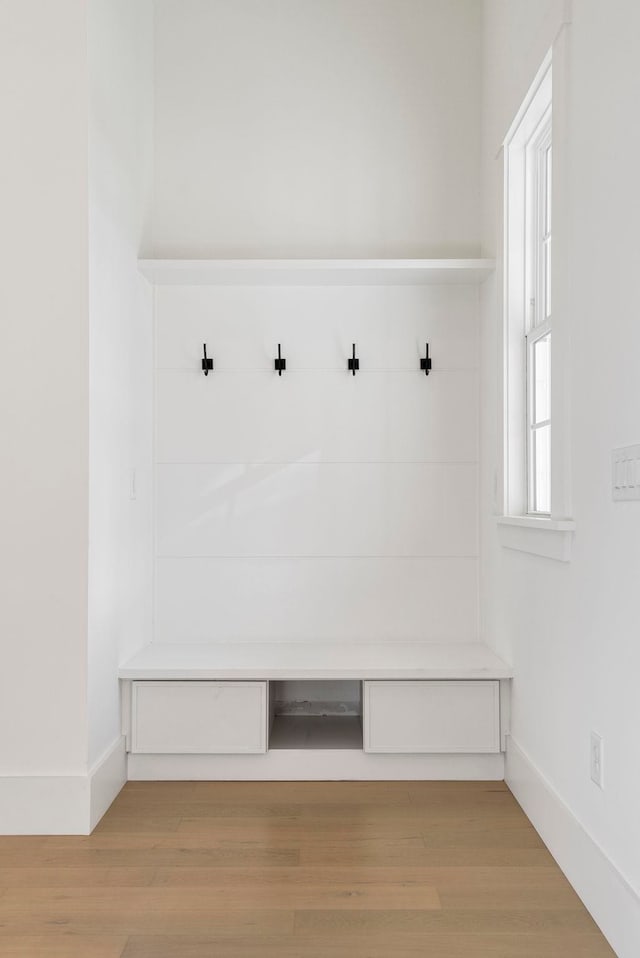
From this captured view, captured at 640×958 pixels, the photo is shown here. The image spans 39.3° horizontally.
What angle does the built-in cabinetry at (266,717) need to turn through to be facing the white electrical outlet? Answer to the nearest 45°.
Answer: approximately 45° to its left

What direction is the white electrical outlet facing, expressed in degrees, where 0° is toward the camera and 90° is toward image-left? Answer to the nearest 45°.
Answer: approximately 90°

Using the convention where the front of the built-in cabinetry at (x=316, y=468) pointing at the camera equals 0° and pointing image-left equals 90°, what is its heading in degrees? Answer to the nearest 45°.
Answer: approximately 0°

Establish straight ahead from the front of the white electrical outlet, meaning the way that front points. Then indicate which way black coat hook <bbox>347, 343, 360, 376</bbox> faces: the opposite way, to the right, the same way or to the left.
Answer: to the left

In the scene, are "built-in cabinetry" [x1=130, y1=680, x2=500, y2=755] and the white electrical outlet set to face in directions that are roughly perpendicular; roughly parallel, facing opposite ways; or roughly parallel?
roughly perpendicular

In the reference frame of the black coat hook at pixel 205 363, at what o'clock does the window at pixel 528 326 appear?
The window is roughly at 10 o'clock from the black coat hook.
